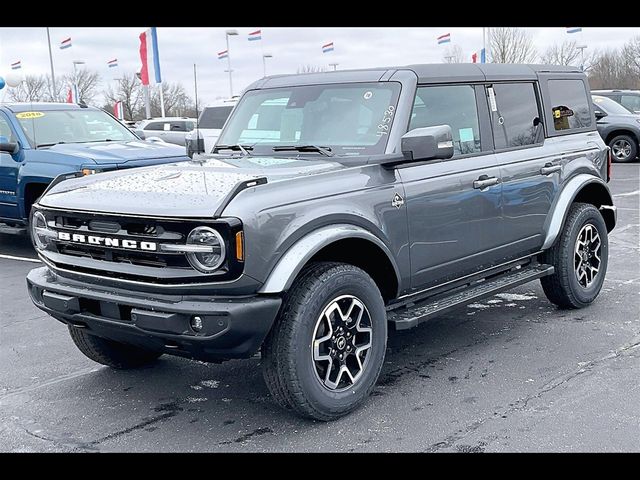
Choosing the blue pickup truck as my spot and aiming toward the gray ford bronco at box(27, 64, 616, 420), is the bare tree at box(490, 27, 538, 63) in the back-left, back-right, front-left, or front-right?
back-left

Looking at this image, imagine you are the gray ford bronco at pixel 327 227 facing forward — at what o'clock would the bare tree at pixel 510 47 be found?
The bare tree is roughly at 5 o'clock from the gray ford bronco.

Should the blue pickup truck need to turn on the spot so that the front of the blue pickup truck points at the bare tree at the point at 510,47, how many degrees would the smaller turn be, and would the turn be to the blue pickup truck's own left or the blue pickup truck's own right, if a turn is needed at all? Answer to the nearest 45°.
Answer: approximately 90° to the blue pickup truck's own left

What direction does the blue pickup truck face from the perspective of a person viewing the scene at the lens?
facing the viewer and to the right of the viewer

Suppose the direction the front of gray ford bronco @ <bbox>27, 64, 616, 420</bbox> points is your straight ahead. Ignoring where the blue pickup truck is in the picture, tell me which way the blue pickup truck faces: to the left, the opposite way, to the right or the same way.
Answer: to the left

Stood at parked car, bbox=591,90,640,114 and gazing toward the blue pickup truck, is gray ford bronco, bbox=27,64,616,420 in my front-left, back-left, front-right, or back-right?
front-left

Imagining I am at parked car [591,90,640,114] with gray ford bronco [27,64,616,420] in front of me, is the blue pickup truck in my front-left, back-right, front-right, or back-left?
front-right

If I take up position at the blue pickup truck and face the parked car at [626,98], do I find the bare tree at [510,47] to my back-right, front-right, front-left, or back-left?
front-left

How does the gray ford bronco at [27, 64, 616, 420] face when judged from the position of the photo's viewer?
facing the viewer and to the left of the viewer

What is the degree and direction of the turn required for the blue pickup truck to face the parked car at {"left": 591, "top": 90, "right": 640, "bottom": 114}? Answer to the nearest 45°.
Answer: approximately 90° to its left

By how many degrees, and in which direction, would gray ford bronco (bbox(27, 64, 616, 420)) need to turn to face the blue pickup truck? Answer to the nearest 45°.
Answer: approximately 90° to its right

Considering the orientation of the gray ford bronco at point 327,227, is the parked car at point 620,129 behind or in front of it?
behind

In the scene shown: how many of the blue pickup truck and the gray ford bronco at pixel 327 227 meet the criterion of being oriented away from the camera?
0

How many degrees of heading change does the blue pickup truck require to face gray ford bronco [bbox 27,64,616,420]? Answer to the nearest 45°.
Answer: approximately 45° to its right

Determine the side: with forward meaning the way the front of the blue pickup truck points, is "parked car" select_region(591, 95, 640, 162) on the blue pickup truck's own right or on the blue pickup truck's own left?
on the blue pickup truck's own left
